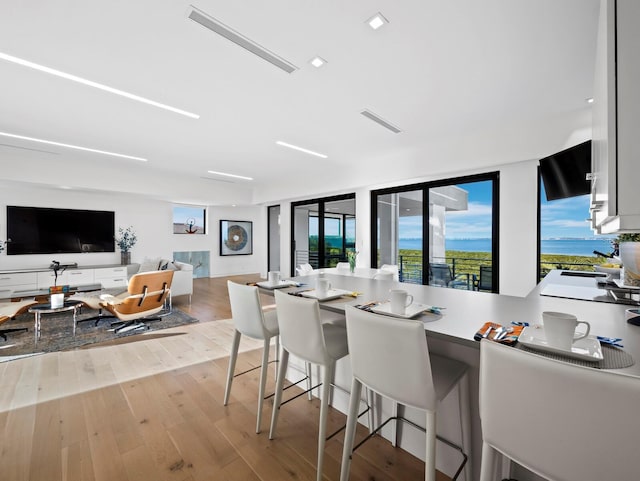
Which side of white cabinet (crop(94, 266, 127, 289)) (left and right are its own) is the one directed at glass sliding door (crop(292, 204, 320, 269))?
left

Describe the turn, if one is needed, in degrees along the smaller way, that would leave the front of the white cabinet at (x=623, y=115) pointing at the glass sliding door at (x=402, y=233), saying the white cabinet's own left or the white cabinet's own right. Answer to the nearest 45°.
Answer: approximately 45° to the white cabinet's own right

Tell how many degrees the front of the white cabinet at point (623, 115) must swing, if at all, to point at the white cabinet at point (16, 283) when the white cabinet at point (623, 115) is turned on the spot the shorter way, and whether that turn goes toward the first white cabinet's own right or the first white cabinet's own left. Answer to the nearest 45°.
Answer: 0° — it already faces it

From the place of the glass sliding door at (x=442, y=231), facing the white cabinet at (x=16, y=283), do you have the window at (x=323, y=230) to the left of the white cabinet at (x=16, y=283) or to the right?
right

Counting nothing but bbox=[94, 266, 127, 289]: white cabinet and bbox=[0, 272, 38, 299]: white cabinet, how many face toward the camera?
2

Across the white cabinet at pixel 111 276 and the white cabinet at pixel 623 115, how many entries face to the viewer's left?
1

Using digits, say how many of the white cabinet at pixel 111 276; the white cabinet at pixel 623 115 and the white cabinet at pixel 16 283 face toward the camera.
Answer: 2

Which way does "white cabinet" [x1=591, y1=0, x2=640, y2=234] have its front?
to the viewer's left

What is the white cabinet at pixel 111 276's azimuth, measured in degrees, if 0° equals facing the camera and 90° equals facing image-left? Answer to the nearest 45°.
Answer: approximately 0°

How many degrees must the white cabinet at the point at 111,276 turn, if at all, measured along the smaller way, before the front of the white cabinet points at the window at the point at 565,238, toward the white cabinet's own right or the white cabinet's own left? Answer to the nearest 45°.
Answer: approximately 45° to the white cabinet's own left
